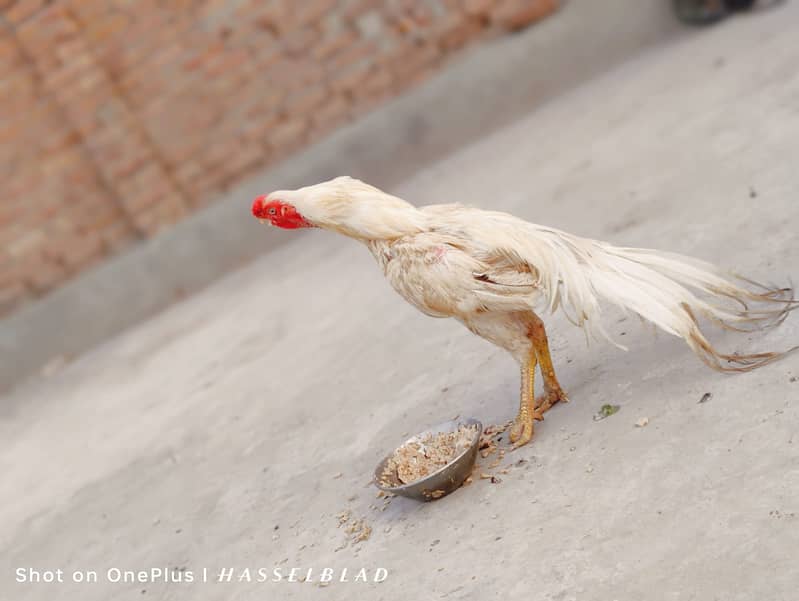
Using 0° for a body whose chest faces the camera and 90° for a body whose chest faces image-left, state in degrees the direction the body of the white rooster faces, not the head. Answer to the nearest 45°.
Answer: approximately 90°

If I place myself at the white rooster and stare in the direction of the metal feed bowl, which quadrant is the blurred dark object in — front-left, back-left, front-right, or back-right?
back-right

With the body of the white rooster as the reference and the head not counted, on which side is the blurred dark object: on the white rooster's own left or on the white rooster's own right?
on the white rooster's own right
